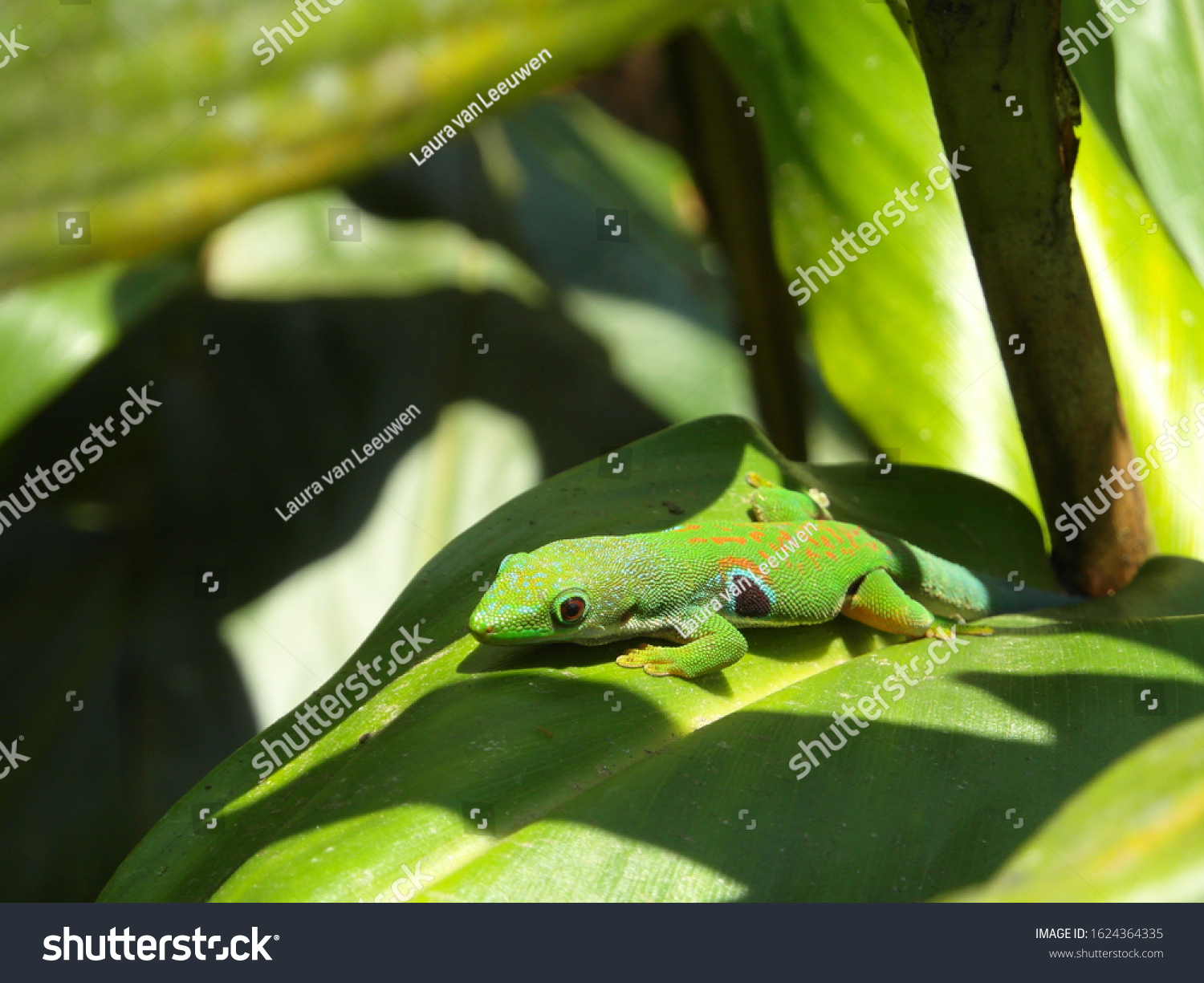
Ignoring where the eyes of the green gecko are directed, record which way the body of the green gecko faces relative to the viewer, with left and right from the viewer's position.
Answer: facing to the left of the viewer

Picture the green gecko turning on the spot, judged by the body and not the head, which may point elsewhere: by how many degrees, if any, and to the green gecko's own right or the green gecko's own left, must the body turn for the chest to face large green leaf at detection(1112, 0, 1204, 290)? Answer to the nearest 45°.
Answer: approximately 135° to the green gecko's own right

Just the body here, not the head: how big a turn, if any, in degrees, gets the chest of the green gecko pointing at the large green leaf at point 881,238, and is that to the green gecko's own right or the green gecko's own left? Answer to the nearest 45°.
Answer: approximately 135° to the green gecko's own right

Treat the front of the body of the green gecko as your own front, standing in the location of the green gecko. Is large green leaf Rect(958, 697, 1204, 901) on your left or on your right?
on your left
